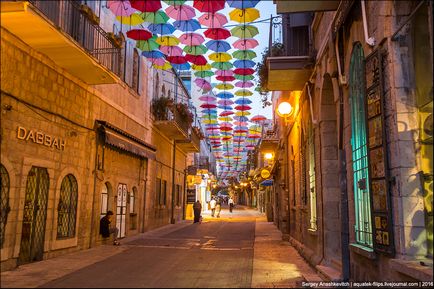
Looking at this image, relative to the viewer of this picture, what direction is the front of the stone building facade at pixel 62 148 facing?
facing the viewer and to the right of the viewer

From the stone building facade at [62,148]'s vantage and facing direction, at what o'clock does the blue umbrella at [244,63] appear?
The blue umbrella is roughly at 10 o'clock from the stone building facade.

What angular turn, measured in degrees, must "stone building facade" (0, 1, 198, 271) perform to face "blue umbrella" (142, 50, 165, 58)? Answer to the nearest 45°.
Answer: approximately 90° to its left

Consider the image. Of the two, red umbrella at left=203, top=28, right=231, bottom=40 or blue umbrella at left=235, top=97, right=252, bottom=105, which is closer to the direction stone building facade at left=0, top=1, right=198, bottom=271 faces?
the red umbrella

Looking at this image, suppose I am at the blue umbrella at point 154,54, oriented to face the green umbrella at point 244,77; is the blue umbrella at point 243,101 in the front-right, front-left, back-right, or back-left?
front-left

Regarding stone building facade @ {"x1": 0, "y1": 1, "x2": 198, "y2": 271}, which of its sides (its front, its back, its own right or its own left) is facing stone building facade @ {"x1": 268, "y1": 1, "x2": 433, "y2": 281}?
front

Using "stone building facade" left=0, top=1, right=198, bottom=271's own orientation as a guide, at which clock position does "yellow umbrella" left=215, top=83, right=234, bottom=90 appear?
The yellow umbrella is roughly at 9 o'clock from the stone building facade.

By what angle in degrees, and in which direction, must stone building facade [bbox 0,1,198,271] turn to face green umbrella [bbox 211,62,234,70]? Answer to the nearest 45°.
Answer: approximately 90° to its left

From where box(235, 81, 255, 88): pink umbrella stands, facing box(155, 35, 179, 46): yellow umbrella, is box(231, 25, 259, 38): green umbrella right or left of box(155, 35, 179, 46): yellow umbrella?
left

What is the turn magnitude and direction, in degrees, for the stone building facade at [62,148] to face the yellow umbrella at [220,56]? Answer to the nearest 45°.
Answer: approximately 45° to its left
